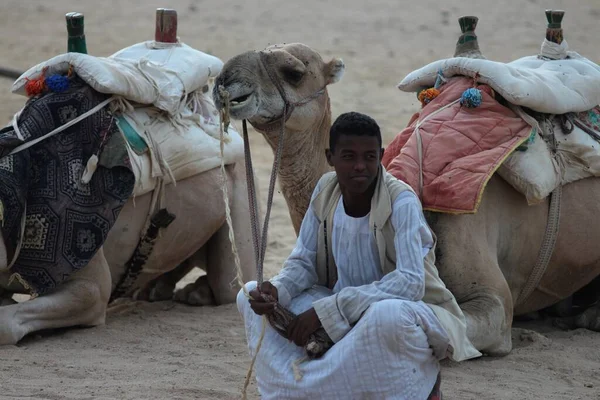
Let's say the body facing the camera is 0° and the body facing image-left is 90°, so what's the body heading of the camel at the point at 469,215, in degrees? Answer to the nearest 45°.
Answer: approximately 90°

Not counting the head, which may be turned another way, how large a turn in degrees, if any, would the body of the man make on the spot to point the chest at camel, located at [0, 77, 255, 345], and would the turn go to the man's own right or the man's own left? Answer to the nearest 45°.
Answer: approximately 90° to the man's own right

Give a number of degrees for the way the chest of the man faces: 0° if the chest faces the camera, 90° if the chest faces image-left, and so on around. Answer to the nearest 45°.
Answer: approximately 45°

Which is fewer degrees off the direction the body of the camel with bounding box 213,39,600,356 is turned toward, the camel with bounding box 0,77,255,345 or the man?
the camel
